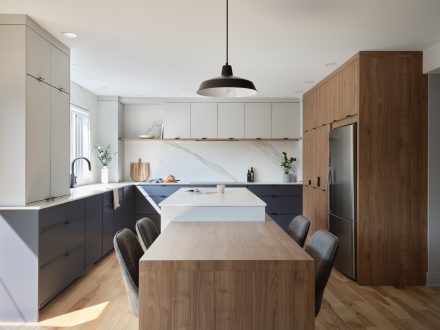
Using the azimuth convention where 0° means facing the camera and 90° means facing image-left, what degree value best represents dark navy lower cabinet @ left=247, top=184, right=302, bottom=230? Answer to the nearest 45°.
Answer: approximately 0°

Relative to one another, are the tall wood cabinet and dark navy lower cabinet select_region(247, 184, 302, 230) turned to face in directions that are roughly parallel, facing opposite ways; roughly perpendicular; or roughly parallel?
roughly perpendicular

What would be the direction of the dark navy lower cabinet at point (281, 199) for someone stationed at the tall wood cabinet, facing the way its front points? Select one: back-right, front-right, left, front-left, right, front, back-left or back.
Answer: front-right

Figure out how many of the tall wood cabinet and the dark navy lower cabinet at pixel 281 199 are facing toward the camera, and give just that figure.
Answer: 1

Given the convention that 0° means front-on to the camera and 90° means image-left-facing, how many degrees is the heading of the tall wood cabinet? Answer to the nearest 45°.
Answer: approximately 90°

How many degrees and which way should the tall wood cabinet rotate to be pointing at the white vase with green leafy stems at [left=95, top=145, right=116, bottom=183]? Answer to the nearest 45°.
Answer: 0° — it already faces it

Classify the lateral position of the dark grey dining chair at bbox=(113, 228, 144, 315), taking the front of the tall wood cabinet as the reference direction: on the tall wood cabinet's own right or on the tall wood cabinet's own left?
on the tall wood cabinet's own left
